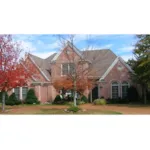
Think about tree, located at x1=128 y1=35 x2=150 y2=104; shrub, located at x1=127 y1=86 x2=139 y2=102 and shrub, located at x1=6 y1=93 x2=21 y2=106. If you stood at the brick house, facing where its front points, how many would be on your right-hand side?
1

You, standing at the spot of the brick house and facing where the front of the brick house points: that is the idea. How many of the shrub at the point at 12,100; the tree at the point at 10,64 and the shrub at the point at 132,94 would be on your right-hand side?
2

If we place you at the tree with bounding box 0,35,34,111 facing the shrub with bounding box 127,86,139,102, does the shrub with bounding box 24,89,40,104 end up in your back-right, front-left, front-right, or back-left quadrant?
front-left

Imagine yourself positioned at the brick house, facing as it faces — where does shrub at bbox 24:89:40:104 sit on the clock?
The shrub is roughly at 3 o'clock from the brick house.

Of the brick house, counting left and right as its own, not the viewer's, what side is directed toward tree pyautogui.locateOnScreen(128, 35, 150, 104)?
left

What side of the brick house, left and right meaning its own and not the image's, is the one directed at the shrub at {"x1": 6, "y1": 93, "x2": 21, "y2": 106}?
right

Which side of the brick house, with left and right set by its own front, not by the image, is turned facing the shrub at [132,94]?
left

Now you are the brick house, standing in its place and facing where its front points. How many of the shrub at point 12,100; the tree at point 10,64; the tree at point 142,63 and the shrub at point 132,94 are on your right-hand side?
2

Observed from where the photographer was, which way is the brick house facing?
facing the viewer
